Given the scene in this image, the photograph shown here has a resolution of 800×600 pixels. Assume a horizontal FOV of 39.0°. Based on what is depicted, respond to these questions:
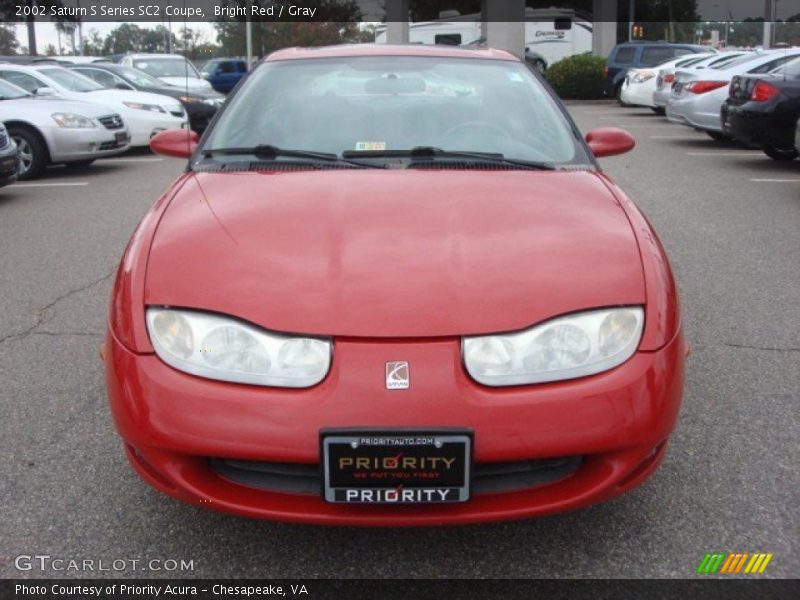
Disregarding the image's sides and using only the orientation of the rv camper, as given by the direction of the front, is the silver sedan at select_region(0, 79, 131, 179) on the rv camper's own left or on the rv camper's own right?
on the rv camper's own right

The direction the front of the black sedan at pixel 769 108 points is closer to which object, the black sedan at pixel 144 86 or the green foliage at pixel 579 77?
the green foliage

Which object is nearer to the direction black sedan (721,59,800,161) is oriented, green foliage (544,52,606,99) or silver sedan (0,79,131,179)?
the green foliage

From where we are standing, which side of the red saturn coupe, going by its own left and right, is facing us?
front

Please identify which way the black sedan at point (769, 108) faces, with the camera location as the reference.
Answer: facing away from the viewer and to the right of the viewer

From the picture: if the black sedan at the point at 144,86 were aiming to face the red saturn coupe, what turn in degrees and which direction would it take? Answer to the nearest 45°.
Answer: approximately 45° to its right

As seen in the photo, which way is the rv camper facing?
to the viewer's right

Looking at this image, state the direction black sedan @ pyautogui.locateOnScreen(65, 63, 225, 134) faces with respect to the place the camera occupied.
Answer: facing the viewer and to the right of the viewer
